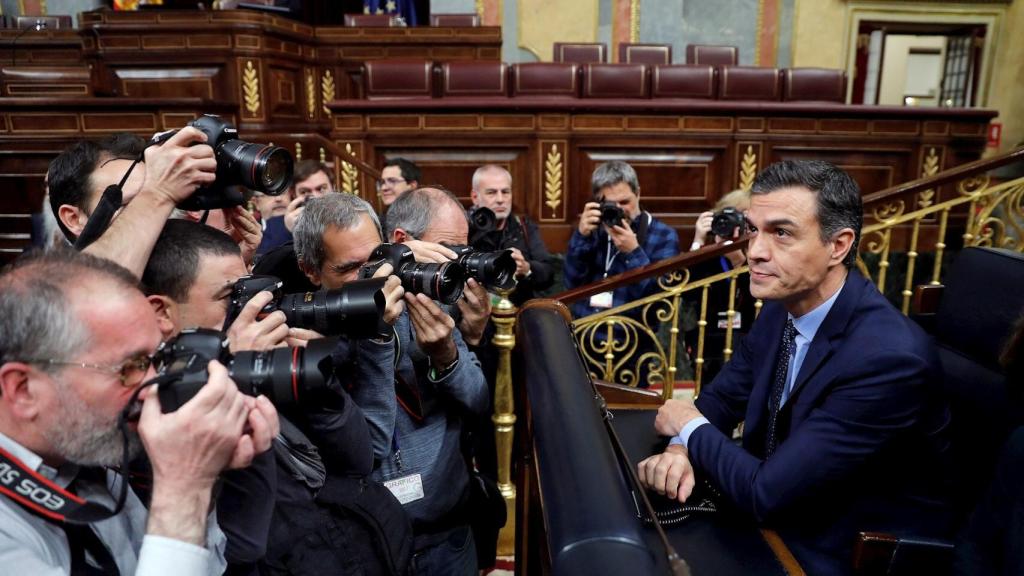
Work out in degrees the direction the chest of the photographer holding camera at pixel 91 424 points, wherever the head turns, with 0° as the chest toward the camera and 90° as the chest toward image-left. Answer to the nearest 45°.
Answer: approximately 270°

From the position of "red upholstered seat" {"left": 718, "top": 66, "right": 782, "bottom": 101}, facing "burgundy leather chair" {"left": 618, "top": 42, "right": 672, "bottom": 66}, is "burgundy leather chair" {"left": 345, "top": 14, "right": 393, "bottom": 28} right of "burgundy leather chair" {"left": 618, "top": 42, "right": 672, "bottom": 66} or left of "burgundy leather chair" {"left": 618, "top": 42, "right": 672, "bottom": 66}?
left

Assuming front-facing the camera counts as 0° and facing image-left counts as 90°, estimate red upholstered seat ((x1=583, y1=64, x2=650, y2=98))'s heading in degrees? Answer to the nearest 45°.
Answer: approximately 0°

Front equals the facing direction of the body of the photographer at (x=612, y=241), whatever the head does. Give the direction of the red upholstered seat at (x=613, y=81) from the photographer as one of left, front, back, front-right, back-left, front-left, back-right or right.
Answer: back

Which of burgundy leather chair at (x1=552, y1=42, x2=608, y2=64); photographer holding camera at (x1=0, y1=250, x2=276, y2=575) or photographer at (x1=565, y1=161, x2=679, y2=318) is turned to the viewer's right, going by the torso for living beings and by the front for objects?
the photographer holding camera

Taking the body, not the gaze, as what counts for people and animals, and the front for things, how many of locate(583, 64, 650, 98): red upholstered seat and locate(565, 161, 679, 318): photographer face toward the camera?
2

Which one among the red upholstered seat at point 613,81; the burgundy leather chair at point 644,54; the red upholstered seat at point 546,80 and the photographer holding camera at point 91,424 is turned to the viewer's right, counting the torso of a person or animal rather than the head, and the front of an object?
the photographer holding camera

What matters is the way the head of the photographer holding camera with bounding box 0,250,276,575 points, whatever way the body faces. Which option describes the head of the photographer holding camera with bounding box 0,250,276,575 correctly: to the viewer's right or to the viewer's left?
to the viewer's right

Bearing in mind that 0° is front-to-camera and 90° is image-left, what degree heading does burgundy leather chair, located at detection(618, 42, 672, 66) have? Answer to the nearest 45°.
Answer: approximately 0°
